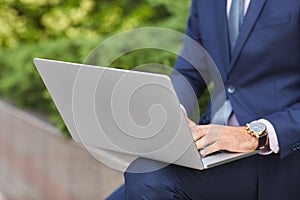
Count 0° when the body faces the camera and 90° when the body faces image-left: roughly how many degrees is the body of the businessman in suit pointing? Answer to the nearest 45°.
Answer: approximately 45°
